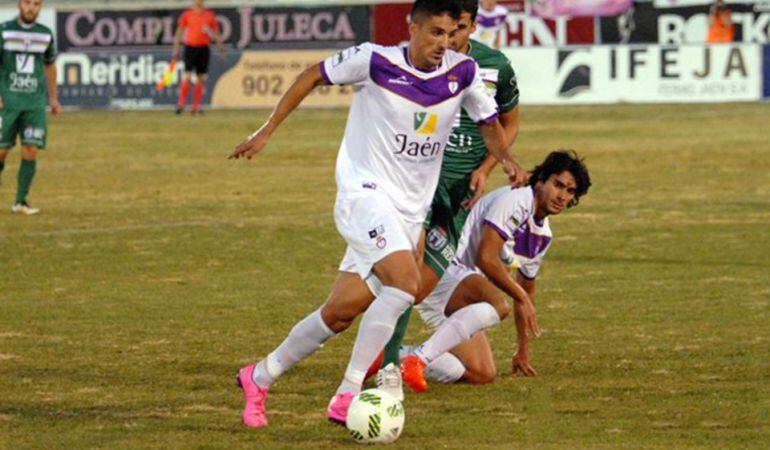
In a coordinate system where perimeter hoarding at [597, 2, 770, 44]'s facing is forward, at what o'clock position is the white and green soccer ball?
The white and green soccer ball is roughly at 12 o'clock from the perimeter hoarding.

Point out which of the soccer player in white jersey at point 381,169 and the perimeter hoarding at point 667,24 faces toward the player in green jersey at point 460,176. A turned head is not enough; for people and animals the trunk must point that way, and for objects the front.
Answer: the perimeter hoarding

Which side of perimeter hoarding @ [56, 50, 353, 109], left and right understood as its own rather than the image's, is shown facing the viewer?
front

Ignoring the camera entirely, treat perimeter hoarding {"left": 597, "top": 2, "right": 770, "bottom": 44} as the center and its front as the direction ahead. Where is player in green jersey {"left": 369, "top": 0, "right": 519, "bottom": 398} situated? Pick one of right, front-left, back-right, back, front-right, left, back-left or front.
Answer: front

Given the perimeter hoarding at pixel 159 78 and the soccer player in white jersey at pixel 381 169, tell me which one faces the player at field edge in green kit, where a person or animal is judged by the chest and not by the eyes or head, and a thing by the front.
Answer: the perimeter hoarding

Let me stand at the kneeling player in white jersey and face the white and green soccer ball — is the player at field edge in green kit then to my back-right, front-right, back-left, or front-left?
back-right

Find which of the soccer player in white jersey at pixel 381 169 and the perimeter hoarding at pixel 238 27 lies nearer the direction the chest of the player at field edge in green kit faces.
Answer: the soccer player in white jersey

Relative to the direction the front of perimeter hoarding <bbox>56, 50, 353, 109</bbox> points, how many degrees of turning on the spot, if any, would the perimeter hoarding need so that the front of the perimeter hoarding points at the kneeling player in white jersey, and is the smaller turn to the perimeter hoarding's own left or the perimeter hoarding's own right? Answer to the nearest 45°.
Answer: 0° — it already faces them

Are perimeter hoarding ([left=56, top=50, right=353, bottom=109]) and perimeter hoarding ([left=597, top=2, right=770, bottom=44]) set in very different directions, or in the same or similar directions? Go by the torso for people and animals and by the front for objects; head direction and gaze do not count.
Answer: same or similar directions

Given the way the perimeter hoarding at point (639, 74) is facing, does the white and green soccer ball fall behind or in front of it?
in front

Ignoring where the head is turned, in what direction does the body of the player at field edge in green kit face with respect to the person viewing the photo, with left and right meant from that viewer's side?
facing the viewer

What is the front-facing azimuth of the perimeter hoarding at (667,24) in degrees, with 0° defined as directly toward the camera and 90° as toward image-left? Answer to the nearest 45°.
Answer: approximately 0°

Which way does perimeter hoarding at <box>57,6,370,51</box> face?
toward the camera
